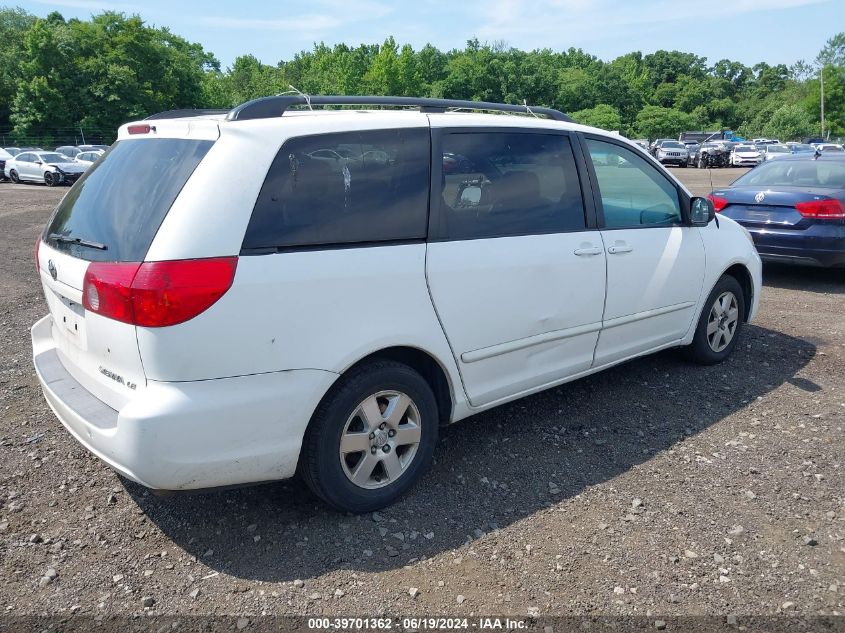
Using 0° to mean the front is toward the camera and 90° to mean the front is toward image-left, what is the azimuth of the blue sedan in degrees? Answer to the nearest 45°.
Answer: approximately 225°

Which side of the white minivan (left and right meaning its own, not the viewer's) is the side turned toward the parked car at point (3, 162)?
left

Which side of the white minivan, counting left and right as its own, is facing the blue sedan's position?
front

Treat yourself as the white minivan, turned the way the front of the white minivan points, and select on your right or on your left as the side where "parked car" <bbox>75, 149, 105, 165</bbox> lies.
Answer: on your left

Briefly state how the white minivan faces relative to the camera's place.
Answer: facing away from the viewer and to the right of the viewer

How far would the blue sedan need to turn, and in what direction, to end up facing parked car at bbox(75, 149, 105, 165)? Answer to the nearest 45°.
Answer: approximately 90° to its left

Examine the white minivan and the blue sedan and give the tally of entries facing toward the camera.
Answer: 0
